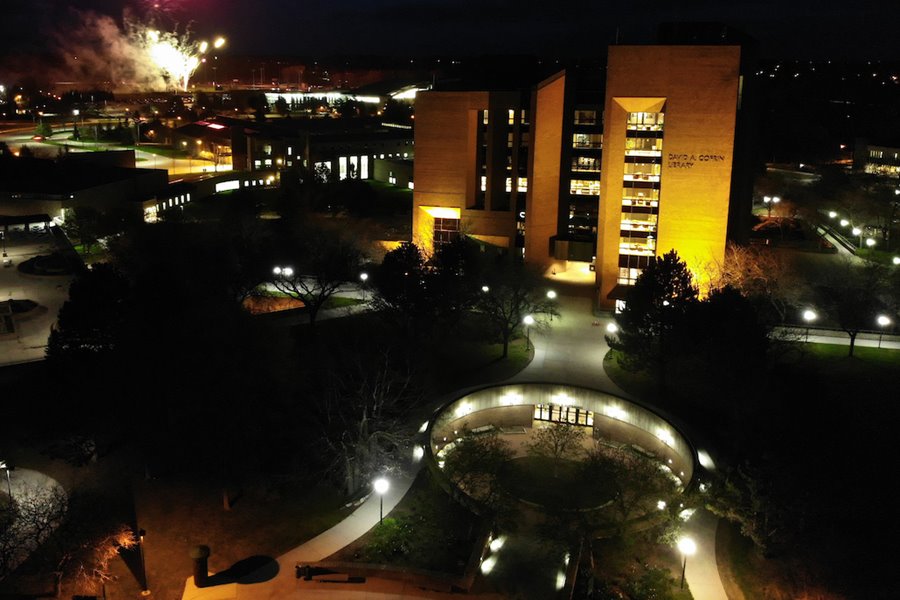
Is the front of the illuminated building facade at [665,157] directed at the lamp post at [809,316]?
no

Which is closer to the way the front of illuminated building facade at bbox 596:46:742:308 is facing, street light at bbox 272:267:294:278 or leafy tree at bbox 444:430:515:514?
the leafy tree

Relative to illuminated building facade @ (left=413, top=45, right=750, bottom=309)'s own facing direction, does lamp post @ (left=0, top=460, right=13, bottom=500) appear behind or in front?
in front

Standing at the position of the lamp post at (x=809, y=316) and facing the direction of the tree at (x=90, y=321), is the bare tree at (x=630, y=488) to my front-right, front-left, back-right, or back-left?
front-left

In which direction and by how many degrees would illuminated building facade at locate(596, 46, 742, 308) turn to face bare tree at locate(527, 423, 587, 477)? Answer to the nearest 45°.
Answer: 0° — it already faces it

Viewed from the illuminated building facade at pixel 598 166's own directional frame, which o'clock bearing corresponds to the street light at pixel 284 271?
The street light is roughly at 2 o'clock from the illuminated building facade.

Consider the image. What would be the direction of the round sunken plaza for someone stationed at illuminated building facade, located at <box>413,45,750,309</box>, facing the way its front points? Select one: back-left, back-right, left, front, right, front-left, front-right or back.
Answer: front

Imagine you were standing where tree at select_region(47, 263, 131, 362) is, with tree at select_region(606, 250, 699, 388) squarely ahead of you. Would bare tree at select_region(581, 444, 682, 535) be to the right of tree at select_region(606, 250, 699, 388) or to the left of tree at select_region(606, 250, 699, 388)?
right

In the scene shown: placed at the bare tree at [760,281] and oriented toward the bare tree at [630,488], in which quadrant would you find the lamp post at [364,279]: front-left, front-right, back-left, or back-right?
front-right

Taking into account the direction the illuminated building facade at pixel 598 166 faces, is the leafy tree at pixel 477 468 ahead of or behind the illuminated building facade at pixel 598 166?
ahead

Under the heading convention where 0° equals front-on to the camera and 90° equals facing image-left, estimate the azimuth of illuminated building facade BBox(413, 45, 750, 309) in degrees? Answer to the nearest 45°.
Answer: approximately 0°

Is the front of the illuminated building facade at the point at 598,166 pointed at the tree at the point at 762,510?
yes

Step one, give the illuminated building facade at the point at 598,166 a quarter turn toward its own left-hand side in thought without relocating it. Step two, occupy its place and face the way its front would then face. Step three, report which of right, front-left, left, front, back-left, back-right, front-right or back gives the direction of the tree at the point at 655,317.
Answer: right

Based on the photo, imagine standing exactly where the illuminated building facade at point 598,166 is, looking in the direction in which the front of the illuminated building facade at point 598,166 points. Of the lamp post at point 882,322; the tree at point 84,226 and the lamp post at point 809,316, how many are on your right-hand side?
1

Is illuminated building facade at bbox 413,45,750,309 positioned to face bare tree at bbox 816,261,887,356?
no

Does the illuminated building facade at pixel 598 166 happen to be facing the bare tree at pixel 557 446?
yes

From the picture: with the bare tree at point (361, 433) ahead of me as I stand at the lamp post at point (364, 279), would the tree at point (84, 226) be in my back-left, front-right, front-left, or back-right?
back-right
